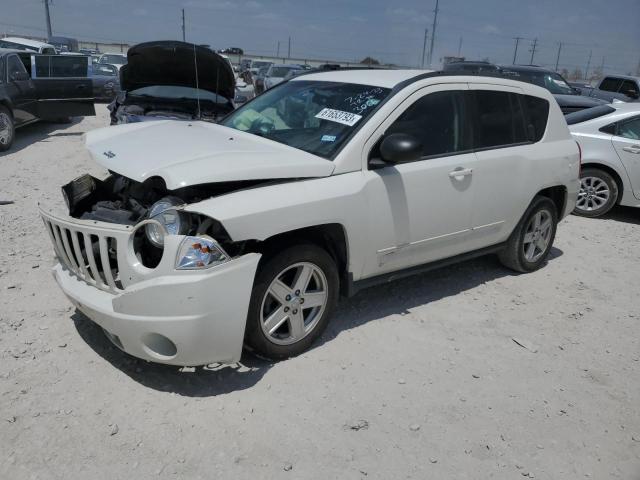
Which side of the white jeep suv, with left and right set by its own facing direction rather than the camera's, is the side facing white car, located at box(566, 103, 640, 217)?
back

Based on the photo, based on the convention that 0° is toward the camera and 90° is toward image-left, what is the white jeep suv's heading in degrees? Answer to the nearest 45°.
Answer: approximately 45°
